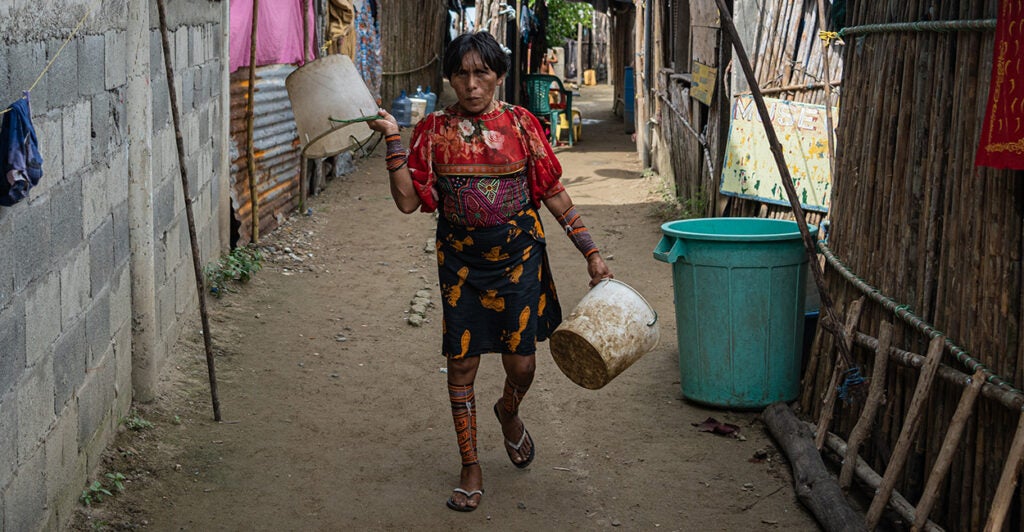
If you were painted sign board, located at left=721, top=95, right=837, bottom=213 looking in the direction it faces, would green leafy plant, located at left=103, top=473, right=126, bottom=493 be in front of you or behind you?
in front

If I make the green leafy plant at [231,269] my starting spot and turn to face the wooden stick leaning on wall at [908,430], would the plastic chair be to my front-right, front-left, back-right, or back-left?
back-left

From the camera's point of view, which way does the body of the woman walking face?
toward the camera

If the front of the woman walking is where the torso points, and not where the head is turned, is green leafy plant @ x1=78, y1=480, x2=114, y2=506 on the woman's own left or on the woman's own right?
on the woman's own right

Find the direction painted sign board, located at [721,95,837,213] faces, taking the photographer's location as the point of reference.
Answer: facing the viewer

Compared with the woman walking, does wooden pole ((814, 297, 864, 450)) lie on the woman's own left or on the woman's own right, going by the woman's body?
on the woman's own left

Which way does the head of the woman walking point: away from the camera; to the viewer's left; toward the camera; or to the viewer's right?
toward the camera
